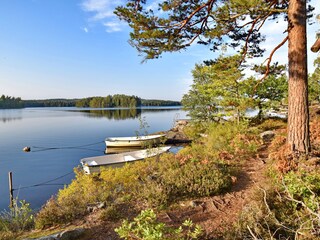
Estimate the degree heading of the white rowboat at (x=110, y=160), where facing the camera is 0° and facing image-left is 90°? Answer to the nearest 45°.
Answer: approximately 225°

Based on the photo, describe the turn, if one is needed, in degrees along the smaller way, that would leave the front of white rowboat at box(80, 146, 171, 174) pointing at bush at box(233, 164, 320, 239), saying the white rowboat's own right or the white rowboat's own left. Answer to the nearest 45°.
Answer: approximately 135° to the white rowboat's own right

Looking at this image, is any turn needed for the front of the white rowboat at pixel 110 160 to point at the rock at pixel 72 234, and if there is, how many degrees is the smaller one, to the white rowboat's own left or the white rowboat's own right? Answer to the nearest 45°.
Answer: approximately 135° to the white rowboat's own right

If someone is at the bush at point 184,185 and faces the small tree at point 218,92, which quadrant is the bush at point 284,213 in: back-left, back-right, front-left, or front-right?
back-right

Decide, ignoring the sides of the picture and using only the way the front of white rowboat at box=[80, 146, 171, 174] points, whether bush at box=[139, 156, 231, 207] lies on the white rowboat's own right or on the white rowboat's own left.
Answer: on the white rowboat's own right
